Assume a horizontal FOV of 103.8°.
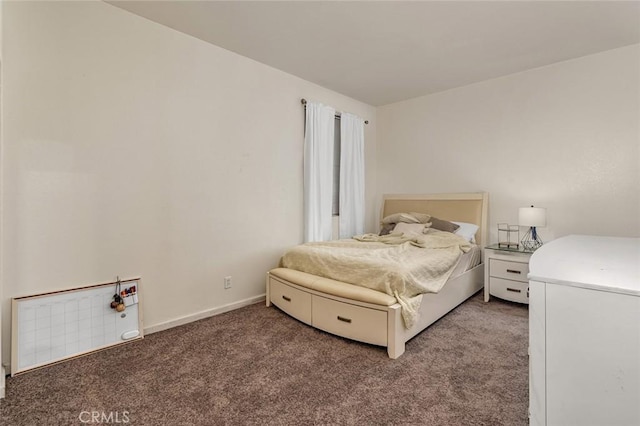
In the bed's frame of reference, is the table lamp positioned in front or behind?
behind

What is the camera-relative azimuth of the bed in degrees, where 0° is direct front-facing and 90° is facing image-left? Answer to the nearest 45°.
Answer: approximately 45°

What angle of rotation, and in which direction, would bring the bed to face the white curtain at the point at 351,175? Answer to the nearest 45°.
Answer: approximately 135° to its right

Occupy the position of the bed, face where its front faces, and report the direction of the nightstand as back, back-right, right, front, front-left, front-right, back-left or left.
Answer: back

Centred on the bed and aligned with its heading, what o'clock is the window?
The window is roughly at 4 o'clock from the bed.

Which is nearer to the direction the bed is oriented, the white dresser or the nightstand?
the white dresser
